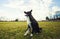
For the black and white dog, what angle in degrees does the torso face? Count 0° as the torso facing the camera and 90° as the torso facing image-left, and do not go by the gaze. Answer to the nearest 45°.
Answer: approximately 45°
